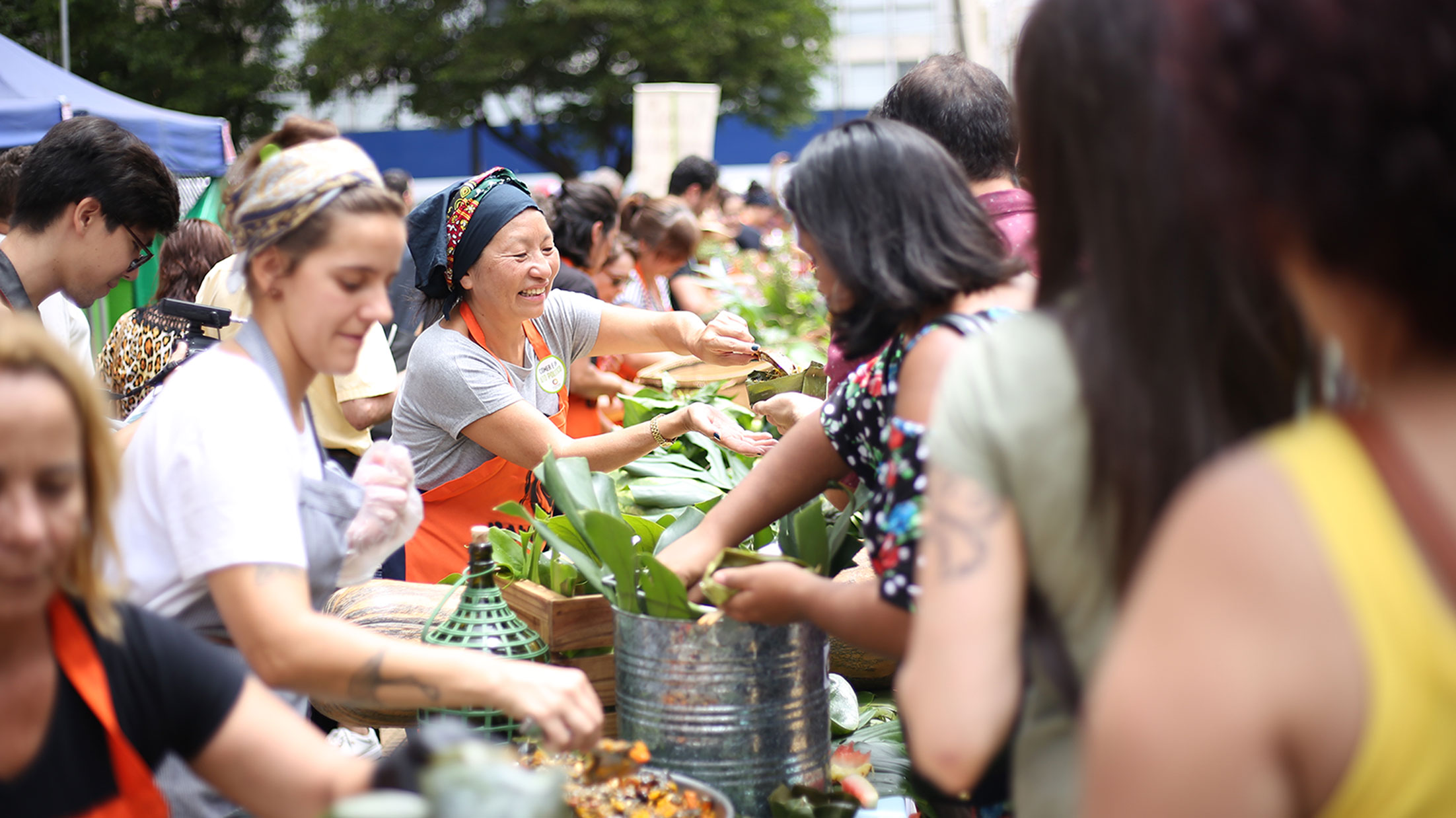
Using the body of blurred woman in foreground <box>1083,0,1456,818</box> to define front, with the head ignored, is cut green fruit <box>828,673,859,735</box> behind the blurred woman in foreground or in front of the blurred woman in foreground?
in front

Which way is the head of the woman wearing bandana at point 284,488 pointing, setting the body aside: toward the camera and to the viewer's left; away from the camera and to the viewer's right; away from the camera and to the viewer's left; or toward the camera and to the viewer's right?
toward the camera and to the viewer's right

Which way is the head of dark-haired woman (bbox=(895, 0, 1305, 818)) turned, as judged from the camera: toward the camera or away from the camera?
away from the camera

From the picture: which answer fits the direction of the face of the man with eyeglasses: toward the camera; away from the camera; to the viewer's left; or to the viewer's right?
to the viewer's right

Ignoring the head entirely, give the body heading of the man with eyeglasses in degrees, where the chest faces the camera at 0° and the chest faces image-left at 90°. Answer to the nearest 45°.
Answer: approximately 270°

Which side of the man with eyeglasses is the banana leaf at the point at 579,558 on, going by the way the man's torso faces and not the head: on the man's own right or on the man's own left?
on the man's own right

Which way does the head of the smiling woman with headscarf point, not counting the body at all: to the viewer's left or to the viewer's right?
to the viewer's right

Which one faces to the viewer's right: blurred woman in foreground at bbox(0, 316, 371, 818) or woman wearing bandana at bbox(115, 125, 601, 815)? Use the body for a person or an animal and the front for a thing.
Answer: the woman wearing bandana

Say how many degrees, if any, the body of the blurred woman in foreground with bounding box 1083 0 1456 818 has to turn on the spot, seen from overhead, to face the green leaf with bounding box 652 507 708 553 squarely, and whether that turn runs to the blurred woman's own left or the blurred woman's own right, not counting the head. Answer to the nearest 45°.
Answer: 0° — they already face it

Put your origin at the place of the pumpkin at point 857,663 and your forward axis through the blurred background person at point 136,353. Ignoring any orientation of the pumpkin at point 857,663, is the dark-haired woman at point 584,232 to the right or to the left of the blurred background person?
right

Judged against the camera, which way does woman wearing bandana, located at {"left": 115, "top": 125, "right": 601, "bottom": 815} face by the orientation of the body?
to the viewer's right

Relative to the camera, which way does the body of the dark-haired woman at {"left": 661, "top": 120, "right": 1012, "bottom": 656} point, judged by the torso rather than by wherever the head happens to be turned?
to the viewer's left

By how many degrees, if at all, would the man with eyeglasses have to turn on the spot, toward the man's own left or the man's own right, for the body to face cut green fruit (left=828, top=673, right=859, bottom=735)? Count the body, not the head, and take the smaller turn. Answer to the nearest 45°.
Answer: approximately 45° to the man's own right

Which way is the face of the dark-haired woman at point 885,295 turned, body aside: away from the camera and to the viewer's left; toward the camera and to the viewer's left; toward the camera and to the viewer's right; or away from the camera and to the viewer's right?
away from the camera and to the viewer's left
